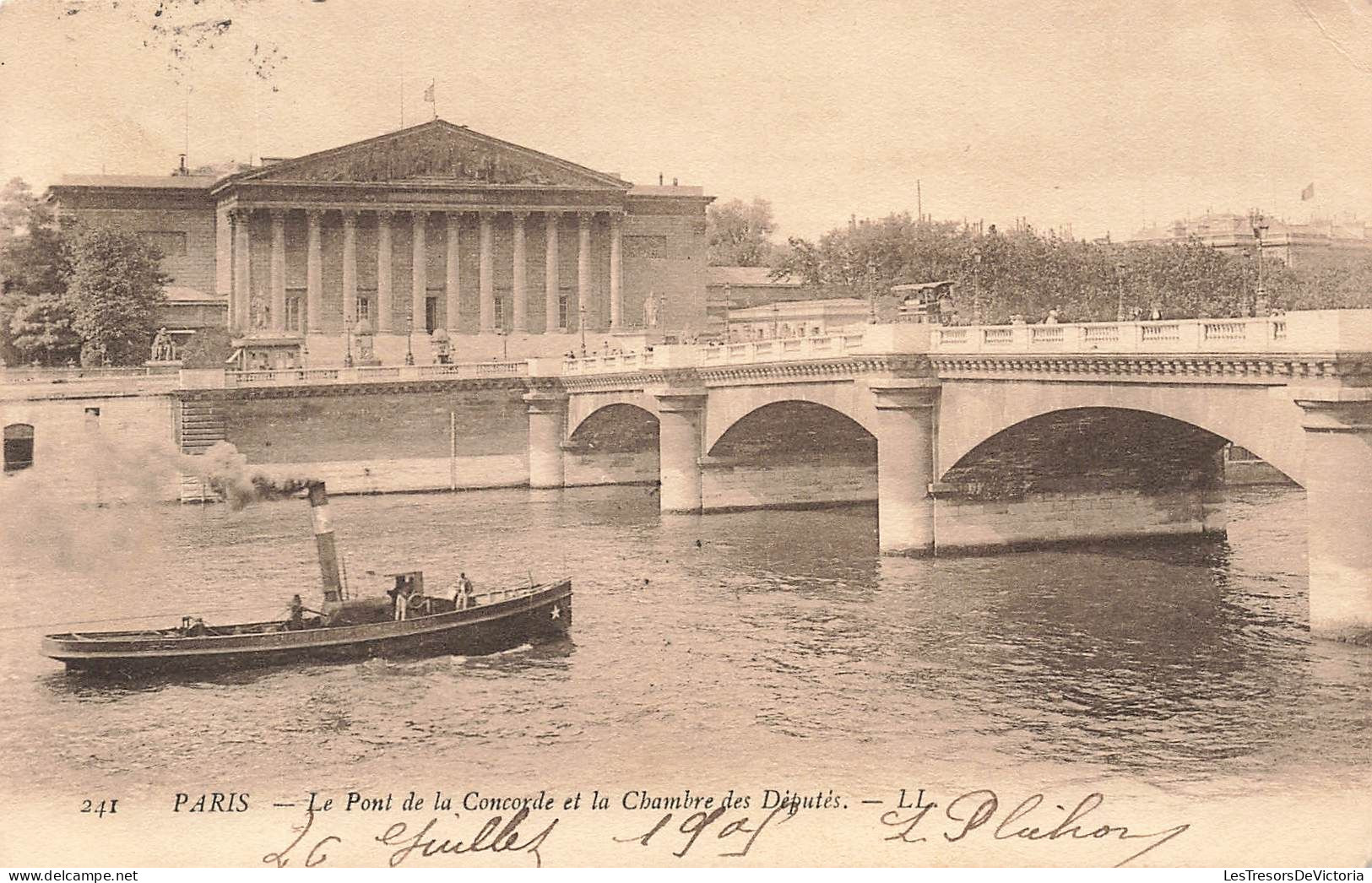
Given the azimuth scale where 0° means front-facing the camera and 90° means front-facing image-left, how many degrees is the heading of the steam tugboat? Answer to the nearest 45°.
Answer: approximately 270°

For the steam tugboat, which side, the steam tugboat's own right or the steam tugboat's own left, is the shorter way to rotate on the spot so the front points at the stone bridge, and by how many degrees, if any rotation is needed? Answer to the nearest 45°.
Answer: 0° — it already faces it
